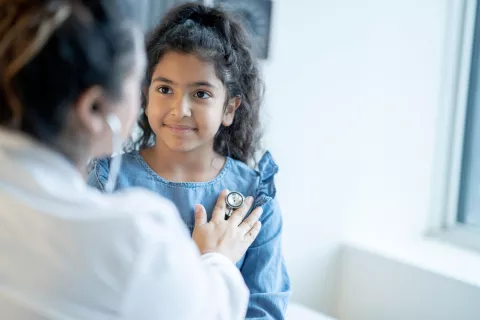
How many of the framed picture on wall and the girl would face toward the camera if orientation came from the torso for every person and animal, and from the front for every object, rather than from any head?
2

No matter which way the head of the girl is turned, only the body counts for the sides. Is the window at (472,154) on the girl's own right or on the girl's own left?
on the girl's own left

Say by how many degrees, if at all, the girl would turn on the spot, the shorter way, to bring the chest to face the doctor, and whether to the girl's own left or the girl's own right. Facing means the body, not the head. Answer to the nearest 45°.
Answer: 0° — they already face them

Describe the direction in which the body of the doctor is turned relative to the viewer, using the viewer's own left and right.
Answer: facing away from the viewer and to the right of the viewer

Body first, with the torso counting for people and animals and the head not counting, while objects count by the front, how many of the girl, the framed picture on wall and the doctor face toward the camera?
2

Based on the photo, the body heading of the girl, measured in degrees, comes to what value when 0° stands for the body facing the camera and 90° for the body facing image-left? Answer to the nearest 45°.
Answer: approximately 0°

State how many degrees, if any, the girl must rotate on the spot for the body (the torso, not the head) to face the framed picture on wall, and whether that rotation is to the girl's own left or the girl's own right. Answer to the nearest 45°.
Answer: approximately 180°

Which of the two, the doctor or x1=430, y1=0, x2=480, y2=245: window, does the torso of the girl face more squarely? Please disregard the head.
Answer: the doctor

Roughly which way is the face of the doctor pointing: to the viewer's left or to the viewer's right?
to the viewer's right
